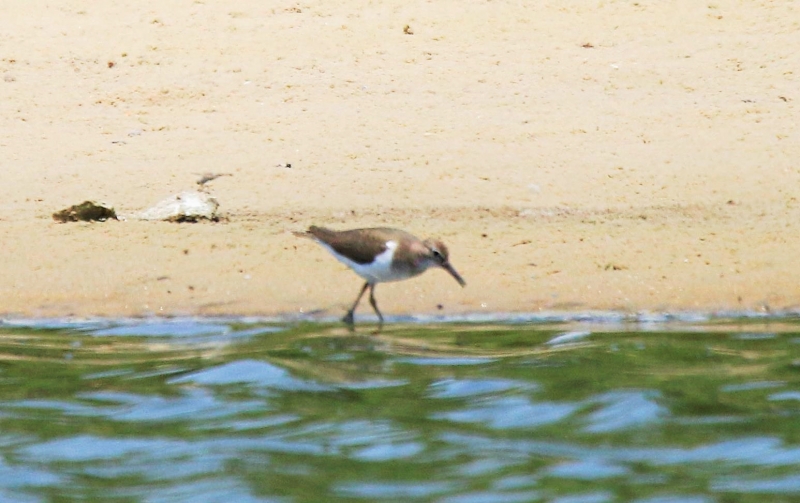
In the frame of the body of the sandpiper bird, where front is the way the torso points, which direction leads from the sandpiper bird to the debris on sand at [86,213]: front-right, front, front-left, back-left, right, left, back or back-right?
back-left

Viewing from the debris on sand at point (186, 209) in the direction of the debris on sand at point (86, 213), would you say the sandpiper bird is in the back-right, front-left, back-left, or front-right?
back-left

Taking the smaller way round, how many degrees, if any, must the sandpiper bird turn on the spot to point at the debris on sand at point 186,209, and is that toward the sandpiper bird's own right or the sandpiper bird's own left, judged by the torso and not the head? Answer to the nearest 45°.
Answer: approximately 135° to the sandpiper bird's own left

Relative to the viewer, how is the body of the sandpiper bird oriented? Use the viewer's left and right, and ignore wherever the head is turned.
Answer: facing to the right of the viewer
